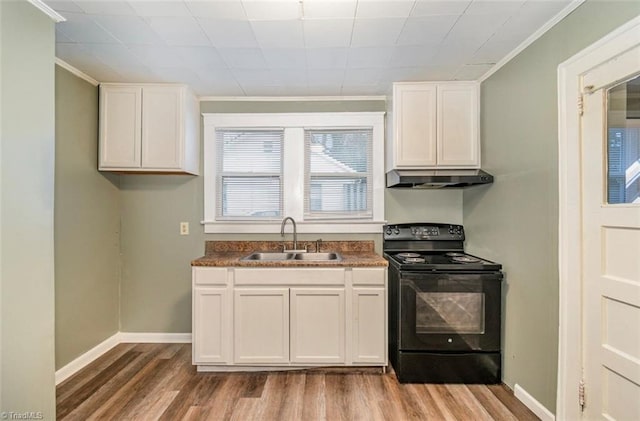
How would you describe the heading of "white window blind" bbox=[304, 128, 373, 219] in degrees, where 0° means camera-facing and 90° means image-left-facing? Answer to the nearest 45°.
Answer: approximately 0°

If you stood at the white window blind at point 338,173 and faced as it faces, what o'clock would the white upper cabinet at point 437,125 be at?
The white upper cabinet is roughly at 10 o'clock from the white window blind.

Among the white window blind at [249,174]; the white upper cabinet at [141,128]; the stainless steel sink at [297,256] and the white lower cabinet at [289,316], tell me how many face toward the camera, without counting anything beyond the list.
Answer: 4

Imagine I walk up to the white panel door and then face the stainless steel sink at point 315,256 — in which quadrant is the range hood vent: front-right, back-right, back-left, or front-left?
front-right

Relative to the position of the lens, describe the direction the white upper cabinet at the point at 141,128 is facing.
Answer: facing the viewer

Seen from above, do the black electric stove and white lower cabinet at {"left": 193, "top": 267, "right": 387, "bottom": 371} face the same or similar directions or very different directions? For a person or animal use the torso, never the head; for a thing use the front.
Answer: same or similar directions

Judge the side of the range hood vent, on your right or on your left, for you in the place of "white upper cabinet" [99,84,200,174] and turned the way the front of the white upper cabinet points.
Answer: on your left

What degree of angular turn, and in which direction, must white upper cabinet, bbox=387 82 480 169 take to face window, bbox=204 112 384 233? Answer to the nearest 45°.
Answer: approximately 90° to its right

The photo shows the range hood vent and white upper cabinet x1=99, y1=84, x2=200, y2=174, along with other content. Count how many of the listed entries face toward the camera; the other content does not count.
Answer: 2

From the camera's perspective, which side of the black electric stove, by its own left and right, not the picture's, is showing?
front

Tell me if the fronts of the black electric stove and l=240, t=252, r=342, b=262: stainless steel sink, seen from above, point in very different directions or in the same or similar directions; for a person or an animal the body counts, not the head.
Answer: same or similar directions

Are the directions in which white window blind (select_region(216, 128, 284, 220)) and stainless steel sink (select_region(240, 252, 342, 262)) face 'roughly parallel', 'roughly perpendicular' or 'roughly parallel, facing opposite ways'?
roughly parallel

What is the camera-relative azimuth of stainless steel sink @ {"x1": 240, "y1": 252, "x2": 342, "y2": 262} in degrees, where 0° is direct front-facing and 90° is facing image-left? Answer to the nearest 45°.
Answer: approximately 0°

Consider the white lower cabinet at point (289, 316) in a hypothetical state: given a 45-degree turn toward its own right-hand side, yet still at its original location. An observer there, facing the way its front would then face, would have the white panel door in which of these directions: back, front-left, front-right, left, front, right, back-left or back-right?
left
